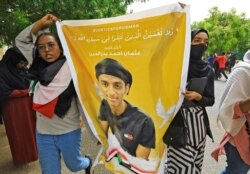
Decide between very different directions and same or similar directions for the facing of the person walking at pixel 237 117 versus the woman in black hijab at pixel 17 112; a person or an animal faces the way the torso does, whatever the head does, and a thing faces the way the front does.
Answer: same or similar directions

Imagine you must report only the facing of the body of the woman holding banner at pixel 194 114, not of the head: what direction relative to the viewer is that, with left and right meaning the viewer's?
facing the viewer and to the left of the viewer

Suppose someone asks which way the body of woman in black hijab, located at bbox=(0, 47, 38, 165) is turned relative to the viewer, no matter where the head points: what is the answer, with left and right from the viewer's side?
facing the viewer and to the right of the viewer

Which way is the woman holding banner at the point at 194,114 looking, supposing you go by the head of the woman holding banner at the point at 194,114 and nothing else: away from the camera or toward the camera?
toward the camera

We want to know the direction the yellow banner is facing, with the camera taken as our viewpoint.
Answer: facing the viewer

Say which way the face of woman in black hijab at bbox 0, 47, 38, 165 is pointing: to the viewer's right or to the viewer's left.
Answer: to the viewer's right

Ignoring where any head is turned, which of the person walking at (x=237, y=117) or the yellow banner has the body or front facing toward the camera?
the yellow banner
